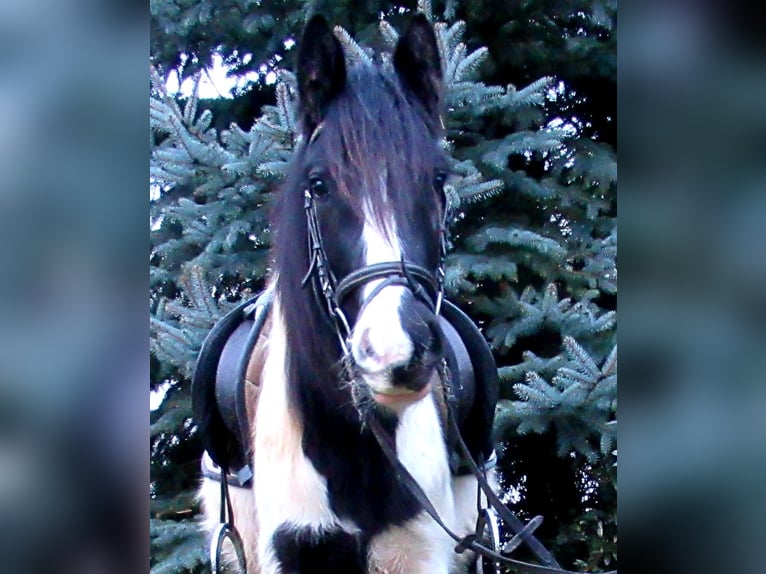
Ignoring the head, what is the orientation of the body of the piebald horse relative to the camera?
toward the camera

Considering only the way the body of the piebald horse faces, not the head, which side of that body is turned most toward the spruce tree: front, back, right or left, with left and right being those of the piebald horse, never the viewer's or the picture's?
back
